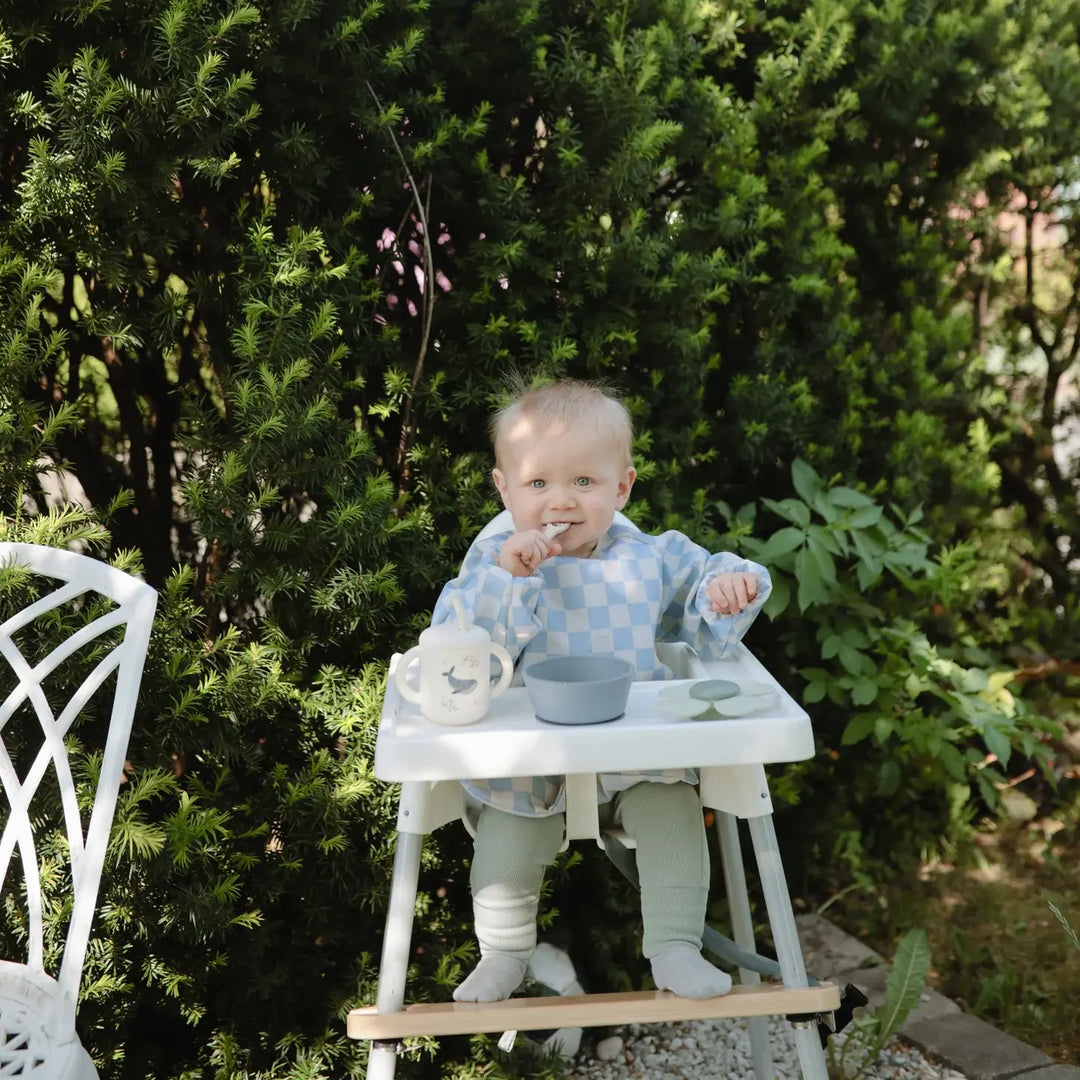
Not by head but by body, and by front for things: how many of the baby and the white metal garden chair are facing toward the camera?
2

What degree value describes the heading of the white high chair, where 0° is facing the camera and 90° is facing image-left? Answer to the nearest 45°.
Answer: approximately 0°

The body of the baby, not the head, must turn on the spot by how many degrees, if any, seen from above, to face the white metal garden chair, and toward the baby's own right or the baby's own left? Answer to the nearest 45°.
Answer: approximately 90° to the baby's own right

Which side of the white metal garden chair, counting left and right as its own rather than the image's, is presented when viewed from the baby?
left
